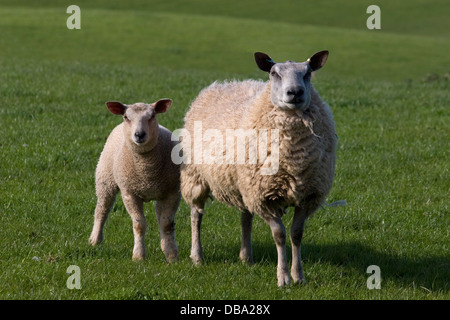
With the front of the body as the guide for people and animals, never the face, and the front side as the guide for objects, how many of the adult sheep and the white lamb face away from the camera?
0

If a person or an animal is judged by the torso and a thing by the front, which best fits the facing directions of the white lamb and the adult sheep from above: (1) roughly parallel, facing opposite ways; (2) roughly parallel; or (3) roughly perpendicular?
roughly parallel

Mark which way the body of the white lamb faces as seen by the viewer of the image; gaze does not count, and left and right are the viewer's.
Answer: facing the viewer and to the right of the viewer

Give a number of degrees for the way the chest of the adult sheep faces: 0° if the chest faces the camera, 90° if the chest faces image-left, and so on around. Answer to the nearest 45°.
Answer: approximately 315°

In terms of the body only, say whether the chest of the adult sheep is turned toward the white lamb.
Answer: no

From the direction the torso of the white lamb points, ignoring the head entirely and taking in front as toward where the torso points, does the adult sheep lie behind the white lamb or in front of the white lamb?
in front
